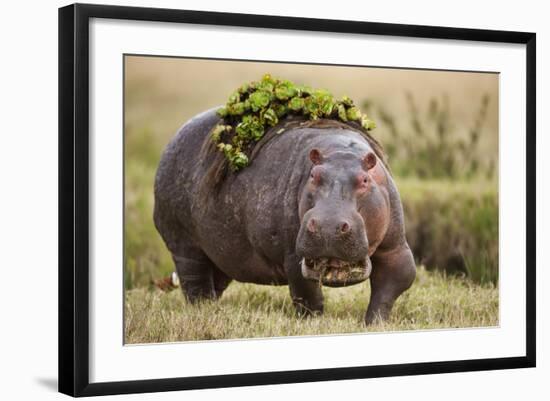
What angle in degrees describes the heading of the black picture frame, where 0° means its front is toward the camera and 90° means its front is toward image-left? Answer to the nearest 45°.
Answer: approximately 315°
